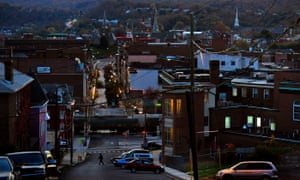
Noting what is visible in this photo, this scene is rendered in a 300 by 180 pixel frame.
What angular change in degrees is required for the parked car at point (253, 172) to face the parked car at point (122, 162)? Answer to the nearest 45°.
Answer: approximately 45° to its right

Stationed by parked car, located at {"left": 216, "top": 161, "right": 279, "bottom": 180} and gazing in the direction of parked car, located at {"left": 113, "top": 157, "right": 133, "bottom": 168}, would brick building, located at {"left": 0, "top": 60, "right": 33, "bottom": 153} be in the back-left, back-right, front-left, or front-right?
front-left

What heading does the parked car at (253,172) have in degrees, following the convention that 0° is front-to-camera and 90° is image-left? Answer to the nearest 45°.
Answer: approximately 90°

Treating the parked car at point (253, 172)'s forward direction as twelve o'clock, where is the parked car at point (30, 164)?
the parked car at point (30, 164) is roughly at 11 o'clock from the parked car at point (253, 172).

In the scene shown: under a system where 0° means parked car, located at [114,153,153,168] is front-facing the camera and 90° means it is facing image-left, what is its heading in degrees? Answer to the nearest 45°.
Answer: approximately 90°

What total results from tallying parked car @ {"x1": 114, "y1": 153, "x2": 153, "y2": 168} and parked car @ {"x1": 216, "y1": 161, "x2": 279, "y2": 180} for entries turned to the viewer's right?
0
